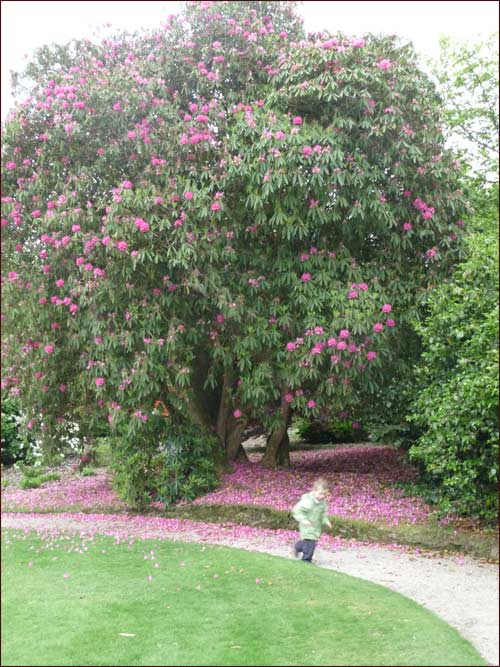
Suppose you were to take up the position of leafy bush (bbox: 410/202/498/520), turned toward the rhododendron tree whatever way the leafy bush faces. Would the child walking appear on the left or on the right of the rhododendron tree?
left

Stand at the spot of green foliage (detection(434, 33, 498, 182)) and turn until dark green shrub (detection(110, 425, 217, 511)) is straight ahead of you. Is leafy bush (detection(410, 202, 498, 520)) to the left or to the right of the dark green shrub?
left

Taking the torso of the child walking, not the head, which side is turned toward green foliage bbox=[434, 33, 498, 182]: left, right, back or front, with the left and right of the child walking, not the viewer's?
left

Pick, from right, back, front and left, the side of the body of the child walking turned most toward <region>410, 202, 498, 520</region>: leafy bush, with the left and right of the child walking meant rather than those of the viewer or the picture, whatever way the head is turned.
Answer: left
